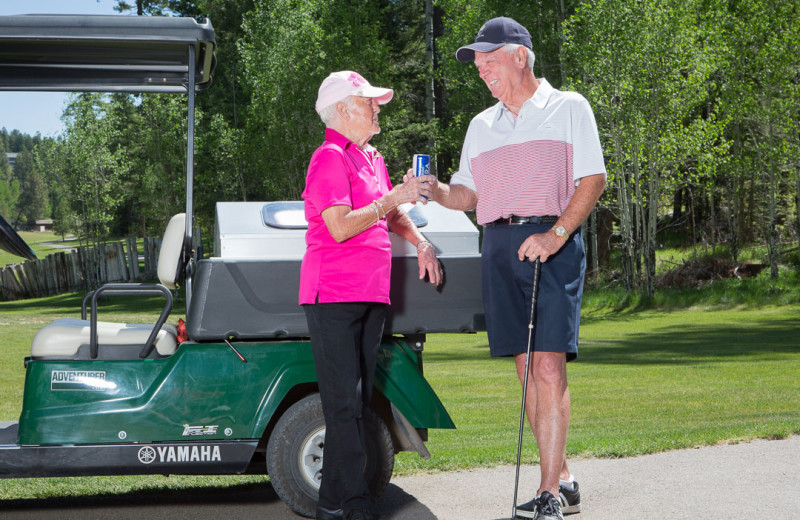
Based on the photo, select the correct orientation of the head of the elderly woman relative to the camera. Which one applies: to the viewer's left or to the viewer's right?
to the viewer's right

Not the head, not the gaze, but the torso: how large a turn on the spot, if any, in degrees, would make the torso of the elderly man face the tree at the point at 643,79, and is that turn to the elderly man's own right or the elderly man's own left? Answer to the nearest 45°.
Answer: approximately 135° to the elderly man's own right

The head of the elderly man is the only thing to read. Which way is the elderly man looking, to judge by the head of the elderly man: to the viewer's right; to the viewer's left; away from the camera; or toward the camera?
to the viewer's left

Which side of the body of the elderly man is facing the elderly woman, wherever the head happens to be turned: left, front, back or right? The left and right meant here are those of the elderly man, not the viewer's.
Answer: front

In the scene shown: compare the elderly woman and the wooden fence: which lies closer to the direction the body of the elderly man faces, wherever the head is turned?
the elderly woman

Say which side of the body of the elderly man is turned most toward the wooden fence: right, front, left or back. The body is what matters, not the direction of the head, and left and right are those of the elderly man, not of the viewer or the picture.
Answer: right

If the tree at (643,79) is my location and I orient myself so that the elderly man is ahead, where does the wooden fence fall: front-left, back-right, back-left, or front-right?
back-right
